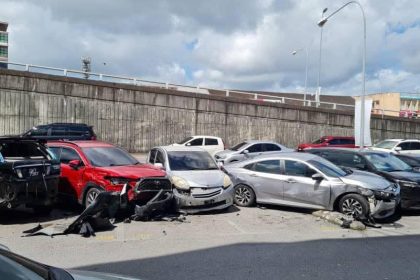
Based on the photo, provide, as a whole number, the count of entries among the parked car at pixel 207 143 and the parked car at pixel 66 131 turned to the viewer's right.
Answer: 0

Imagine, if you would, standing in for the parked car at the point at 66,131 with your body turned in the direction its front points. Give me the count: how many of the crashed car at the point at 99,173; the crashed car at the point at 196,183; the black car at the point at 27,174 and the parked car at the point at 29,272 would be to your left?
4

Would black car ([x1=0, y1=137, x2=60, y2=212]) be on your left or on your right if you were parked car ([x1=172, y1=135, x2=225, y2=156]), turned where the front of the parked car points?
on your left

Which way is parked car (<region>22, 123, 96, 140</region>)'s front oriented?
to the viewer's left

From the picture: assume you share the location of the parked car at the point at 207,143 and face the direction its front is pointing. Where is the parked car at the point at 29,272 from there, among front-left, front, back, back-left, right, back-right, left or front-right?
left

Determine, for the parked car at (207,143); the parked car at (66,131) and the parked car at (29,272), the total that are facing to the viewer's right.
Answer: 1

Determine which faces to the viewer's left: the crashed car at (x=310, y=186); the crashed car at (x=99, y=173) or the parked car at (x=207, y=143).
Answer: the parked car

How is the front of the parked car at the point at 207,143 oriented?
to the viewer's left

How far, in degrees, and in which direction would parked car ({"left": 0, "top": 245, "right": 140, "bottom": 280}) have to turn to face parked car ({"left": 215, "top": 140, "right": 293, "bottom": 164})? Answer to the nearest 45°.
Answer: approximately 45° to its left

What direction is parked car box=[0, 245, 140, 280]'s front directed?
to the viewer's right
